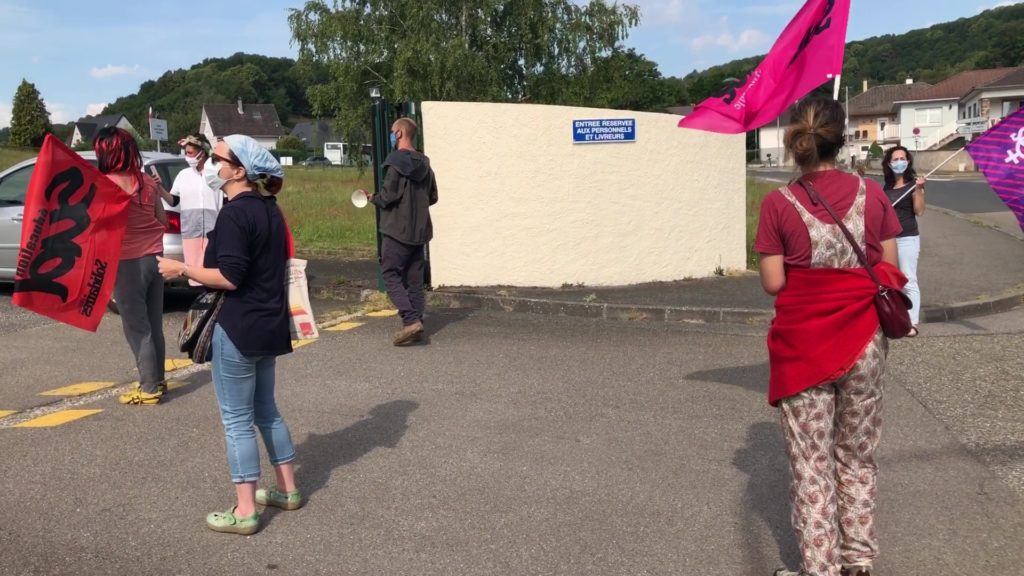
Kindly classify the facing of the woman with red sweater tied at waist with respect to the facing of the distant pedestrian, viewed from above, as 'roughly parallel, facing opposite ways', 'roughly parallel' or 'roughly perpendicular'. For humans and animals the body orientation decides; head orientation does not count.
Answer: roughly parallel, facing opposite ways

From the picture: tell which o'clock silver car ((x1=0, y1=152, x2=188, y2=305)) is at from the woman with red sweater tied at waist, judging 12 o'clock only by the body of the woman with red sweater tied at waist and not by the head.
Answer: The silver car is roughly at 10 o'clock from the woman with red sweater tied at waist.

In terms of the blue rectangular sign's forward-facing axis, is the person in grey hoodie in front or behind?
in front

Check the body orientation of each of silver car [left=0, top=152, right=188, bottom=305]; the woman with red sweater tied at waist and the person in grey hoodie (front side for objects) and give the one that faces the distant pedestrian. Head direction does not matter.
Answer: the woman with red sweater tied at waist

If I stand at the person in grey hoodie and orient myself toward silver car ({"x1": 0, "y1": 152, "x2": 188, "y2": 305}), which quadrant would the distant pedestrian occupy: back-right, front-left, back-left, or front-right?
back-right

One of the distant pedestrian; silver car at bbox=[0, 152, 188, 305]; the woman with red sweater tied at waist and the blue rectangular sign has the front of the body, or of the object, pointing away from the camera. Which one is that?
the woman with red sweater tied at waist

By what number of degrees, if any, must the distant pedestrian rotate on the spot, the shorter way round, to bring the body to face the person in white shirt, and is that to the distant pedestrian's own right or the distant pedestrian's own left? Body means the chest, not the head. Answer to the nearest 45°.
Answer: approximately 45° to the distant pedestrian's own right

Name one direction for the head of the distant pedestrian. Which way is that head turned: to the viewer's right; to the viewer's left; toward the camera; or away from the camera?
toward the camera

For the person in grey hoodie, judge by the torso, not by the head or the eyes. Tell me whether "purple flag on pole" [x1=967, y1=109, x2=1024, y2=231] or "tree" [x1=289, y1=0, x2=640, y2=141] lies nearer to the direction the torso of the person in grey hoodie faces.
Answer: the tree

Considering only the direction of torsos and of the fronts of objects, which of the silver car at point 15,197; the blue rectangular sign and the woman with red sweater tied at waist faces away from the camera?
the woman with red sweater tied at waist

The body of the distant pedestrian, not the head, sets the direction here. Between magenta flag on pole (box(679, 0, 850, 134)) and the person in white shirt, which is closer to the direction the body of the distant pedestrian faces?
the magenta flag on pole

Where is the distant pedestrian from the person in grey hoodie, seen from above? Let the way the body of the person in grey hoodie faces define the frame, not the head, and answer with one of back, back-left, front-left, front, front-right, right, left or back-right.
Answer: back-right

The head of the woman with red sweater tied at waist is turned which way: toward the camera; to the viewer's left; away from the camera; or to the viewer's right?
away from the camera

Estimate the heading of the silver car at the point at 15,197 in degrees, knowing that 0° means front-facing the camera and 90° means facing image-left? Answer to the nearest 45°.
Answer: approximately 90°

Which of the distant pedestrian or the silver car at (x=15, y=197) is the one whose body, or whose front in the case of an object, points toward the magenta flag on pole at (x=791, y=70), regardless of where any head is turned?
the distant pedestrian

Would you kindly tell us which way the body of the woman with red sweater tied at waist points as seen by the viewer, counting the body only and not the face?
away from the camera

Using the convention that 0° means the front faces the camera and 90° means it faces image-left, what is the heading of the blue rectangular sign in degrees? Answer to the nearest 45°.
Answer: approximately 0°

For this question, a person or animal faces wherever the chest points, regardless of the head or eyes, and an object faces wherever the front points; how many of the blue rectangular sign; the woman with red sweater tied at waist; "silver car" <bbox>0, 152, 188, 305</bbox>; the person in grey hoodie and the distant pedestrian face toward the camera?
2

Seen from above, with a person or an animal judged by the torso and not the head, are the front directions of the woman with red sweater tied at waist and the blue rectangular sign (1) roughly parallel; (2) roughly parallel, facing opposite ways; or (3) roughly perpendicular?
roughly parallel, facing opposite ways

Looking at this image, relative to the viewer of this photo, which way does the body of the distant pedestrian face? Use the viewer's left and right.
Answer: facing the viewer
